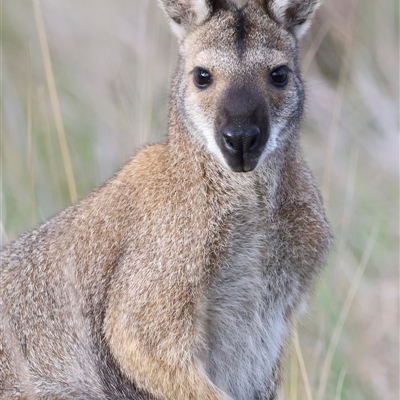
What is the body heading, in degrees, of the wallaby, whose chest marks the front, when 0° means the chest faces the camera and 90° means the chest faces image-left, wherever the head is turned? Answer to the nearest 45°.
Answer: approximately 315°
